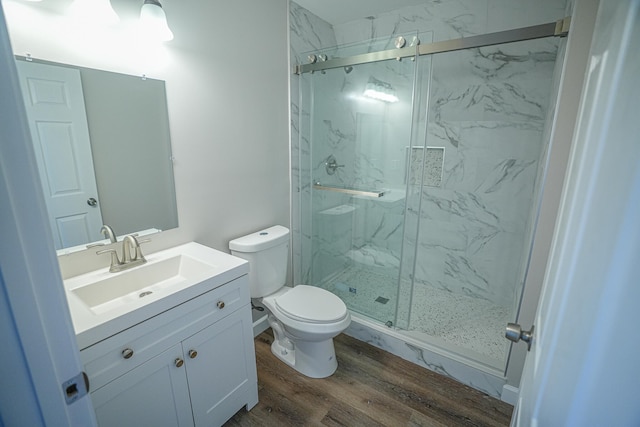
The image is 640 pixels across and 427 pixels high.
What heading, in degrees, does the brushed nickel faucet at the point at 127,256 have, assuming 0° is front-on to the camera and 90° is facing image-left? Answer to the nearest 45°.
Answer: approximately 315°

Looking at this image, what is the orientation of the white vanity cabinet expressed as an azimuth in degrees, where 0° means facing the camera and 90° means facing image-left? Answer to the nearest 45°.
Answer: approximately 315°

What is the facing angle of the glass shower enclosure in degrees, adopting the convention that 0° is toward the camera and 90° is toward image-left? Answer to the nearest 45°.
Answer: approximately 45°

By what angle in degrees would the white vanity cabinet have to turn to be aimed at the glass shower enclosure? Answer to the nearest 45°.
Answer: approximately 45° to its left
